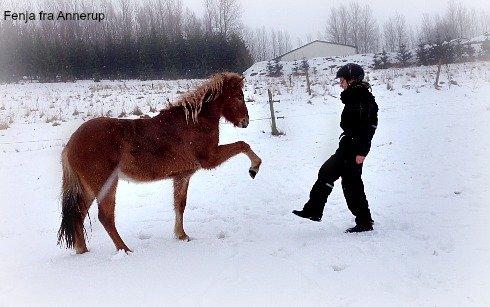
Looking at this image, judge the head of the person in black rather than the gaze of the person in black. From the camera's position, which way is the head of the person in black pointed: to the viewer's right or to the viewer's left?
to the viewer's left

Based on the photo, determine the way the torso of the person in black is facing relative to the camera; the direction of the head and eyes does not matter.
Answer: to the viewer's left

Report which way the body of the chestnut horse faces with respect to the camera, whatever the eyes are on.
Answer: to the viewer's right

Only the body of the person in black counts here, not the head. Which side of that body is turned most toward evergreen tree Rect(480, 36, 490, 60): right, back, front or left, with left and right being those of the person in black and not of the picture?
right

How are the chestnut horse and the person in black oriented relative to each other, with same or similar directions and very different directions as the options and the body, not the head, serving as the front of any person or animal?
very different directions

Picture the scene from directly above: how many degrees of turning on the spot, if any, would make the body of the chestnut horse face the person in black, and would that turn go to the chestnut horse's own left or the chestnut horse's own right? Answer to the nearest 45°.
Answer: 0° — it already faces them

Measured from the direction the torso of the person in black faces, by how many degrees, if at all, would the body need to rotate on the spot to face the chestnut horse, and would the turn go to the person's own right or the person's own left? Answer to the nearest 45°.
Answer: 0° — they already face it

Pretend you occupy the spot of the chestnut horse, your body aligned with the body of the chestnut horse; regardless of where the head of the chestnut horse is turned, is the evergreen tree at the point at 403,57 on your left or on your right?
on your left

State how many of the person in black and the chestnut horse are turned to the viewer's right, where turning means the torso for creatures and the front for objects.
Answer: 1

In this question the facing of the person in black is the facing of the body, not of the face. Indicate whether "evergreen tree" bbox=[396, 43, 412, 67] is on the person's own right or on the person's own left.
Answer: on the person's own right
